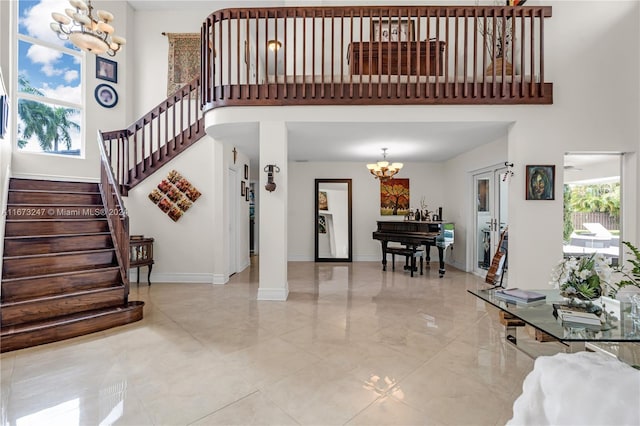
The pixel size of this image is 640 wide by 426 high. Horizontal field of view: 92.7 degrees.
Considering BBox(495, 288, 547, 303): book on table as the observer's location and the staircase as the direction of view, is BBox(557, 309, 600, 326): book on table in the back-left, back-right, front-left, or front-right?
back-left

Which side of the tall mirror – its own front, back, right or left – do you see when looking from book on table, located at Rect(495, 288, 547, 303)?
front

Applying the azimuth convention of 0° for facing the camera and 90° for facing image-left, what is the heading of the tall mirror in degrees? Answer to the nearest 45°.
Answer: approximately 0°

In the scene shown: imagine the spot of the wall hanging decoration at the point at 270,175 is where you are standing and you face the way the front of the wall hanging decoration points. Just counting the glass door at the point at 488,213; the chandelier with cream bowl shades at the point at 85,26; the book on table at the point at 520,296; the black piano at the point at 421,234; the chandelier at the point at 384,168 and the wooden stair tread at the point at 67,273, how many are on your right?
2

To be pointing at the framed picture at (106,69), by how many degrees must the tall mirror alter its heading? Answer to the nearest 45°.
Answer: approximately 90° to its right

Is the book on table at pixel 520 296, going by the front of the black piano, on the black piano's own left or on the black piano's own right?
on the black piano's own left

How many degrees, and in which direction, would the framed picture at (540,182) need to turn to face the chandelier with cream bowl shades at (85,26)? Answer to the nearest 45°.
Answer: approximately 45° to its right

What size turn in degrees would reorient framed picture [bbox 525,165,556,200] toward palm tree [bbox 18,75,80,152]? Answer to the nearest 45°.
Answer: approximately 45° to its right
